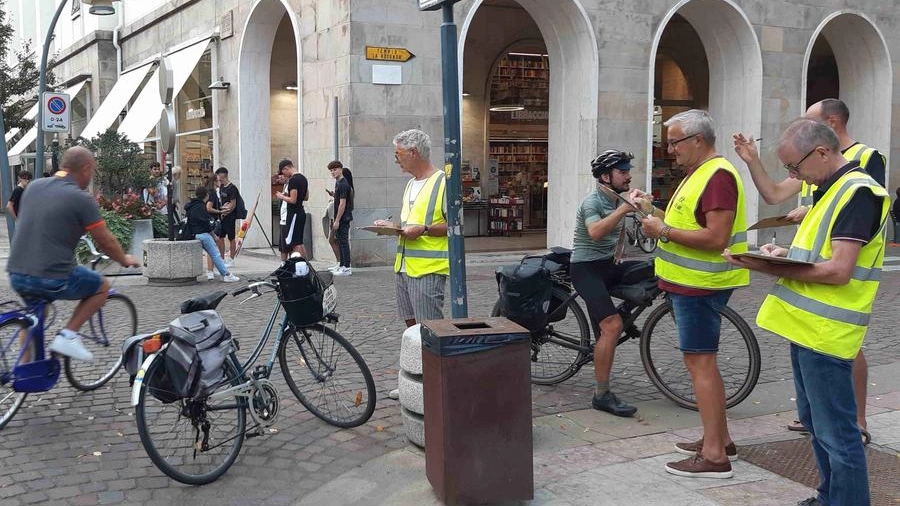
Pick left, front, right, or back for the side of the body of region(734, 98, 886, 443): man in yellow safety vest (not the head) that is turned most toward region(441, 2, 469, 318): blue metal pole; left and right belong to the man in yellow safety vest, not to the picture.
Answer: front

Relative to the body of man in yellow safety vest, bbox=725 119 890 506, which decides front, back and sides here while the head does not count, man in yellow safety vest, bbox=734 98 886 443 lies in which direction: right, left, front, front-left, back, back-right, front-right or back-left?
right

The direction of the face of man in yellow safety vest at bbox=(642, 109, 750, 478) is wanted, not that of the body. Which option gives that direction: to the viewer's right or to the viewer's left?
to the viewer's left

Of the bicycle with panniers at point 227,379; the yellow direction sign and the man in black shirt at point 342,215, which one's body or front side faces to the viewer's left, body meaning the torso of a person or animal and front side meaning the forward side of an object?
the man in black shirt

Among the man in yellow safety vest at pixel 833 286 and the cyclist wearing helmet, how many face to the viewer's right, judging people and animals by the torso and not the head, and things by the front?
1

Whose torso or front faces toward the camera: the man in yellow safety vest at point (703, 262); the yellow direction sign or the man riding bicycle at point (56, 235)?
the yellow direction sign

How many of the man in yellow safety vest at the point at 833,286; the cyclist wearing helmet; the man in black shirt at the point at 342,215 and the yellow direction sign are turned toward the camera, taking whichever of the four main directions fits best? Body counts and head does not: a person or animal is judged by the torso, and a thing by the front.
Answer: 1

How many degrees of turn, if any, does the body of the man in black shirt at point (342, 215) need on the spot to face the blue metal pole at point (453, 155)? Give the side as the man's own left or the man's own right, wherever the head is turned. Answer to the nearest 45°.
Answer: approximately 90° to the man's own left

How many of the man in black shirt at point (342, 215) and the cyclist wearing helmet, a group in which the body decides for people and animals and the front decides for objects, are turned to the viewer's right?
1

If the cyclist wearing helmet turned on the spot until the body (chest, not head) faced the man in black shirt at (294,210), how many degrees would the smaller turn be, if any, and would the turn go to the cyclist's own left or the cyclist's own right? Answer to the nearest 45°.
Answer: approximately 135° to the cyclist's own left

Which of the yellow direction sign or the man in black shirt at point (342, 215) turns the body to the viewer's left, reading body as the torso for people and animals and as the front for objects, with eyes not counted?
the man in black shirt
